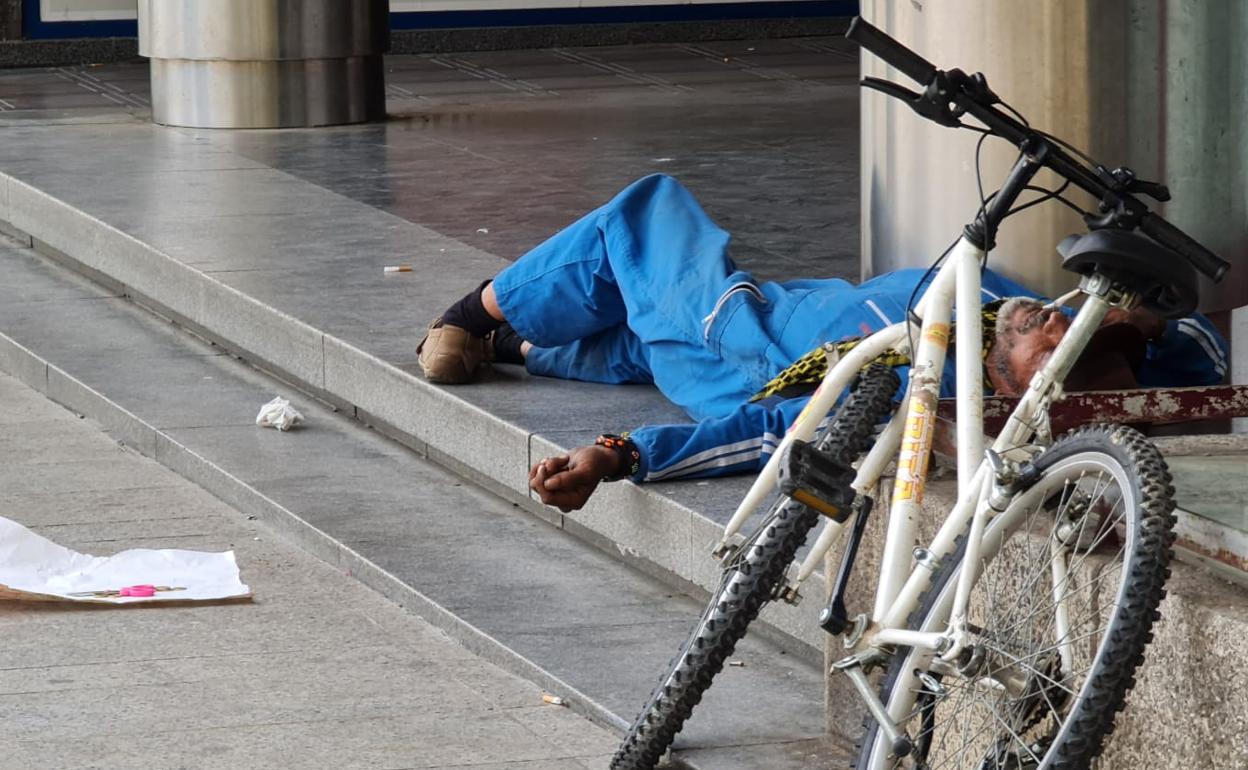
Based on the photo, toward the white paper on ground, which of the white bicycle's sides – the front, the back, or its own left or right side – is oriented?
front
